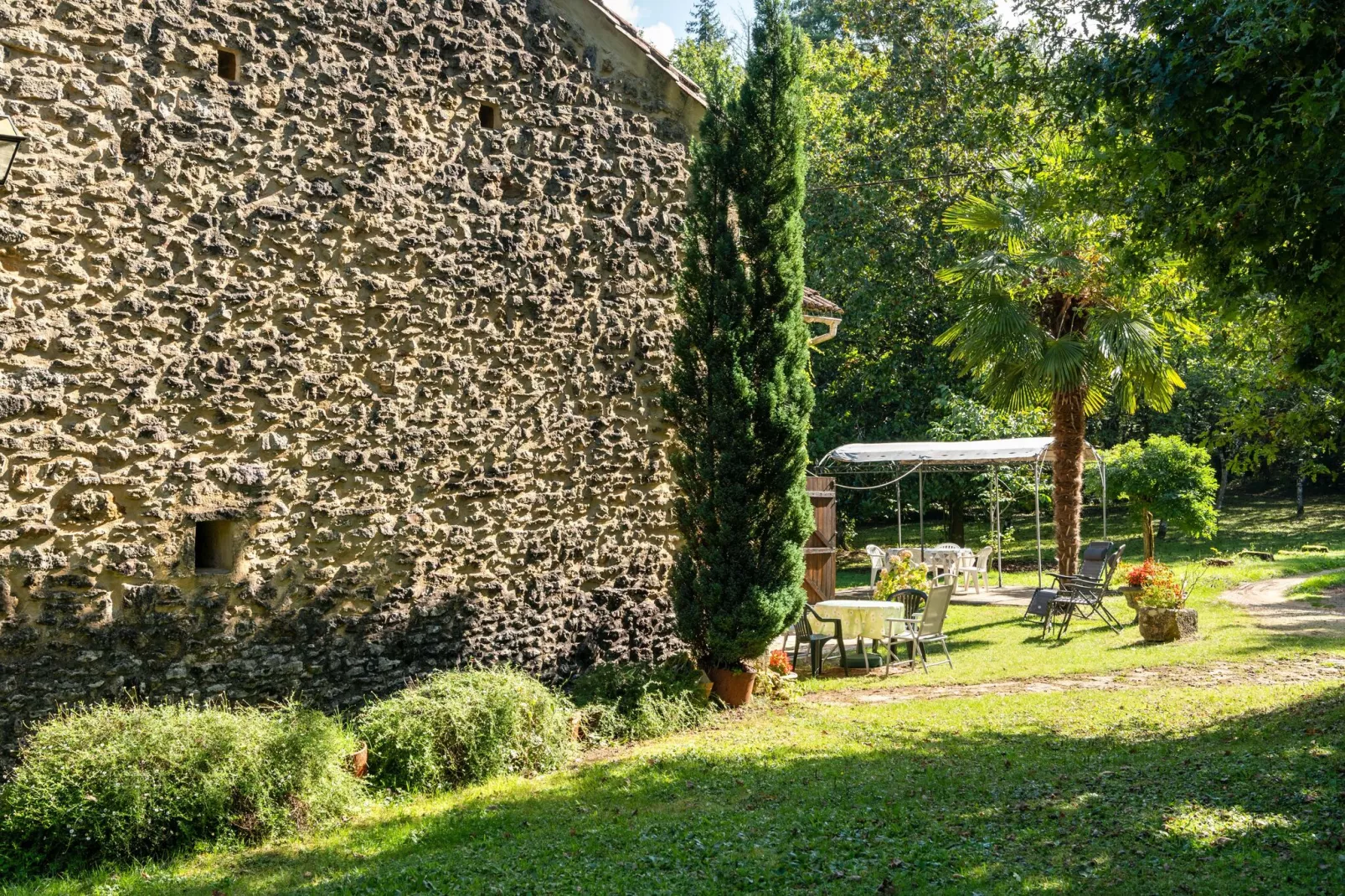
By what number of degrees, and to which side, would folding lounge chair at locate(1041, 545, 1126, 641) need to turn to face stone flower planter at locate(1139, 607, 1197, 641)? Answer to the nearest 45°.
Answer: approximately 135° to its left

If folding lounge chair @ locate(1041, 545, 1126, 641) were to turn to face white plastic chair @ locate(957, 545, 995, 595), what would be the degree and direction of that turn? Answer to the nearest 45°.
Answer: approximately 90° to its right

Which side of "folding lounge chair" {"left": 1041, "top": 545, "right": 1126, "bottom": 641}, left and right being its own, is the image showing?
left

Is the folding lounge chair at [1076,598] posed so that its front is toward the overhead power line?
no

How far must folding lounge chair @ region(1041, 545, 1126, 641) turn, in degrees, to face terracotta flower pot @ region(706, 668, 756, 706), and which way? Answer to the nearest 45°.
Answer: approximately 45° to its left

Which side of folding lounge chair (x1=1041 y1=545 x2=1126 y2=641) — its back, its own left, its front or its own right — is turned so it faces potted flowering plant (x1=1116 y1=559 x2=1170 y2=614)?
back

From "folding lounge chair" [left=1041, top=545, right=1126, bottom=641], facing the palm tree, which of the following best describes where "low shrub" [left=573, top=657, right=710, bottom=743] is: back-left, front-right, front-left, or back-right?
back-left

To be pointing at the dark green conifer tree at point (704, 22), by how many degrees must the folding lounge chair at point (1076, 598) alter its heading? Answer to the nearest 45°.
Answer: approximately 45° to its right

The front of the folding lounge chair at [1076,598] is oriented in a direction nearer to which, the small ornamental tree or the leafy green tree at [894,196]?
the leafy green tree

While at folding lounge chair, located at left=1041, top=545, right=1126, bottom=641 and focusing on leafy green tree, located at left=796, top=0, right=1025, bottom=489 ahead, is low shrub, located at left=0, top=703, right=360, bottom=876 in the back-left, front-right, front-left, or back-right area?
back-left
